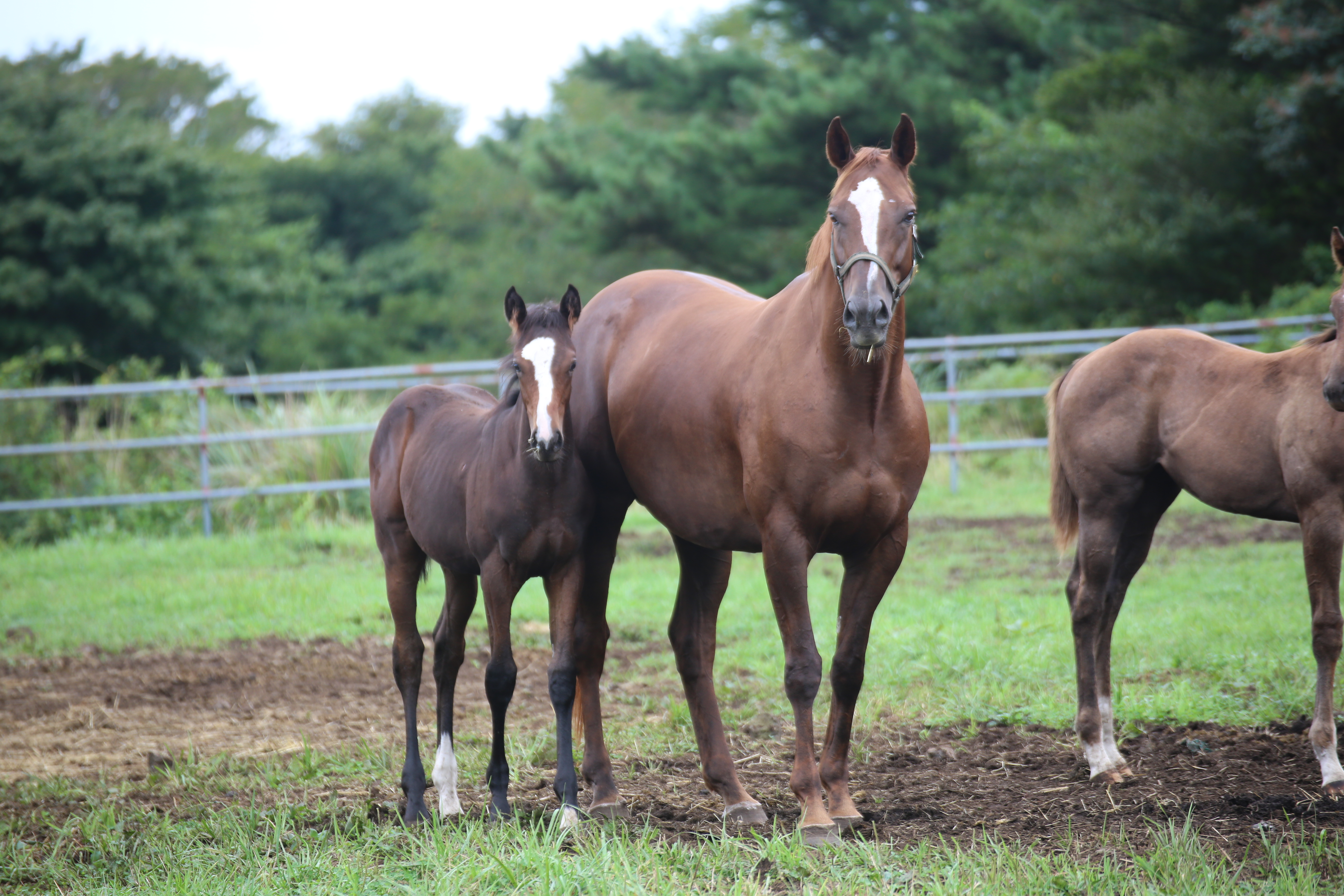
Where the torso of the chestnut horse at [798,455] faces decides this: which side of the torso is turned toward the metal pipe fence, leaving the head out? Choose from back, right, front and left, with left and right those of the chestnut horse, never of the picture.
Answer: back

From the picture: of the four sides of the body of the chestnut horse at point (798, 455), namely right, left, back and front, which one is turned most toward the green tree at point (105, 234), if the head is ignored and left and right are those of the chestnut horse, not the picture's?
back

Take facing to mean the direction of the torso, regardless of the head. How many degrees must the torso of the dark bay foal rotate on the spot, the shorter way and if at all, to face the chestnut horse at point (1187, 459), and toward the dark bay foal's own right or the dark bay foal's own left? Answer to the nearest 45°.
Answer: approximately 45° to the dark bay foal's own left

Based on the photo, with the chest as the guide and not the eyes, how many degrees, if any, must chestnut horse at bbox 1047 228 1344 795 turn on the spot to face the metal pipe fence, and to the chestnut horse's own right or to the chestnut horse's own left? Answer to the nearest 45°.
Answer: approximately 135° to the chestnut horse's own left

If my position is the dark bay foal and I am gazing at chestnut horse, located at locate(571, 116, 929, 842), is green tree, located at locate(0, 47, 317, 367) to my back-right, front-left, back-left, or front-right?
back-left

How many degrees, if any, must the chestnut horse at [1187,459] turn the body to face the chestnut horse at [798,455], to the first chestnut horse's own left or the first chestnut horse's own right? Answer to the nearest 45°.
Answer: approximately 135° to the first chestnut horse's own right

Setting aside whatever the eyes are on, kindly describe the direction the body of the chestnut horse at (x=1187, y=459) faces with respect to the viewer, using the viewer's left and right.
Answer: facing to the right of the viewer

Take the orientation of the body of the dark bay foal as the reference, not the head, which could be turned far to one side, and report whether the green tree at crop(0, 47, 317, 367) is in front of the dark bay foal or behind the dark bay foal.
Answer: behind

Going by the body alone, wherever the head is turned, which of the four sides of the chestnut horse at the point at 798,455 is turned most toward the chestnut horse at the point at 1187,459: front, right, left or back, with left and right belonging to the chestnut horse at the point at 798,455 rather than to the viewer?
left
